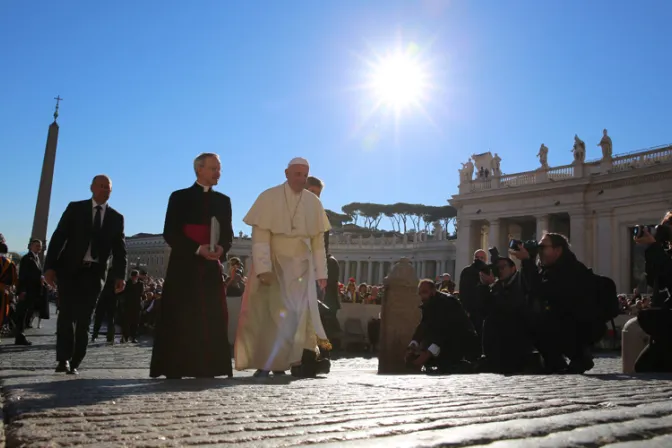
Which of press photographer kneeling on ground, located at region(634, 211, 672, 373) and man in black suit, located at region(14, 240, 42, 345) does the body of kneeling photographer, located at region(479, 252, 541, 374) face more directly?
the man in black suit

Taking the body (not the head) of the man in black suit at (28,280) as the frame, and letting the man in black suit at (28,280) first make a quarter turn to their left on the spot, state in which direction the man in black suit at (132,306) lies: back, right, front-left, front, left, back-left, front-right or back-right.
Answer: front

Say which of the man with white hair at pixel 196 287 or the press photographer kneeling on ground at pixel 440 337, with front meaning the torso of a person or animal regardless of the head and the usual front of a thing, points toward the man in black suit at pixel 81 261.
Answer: the press photographer kneeling on ground

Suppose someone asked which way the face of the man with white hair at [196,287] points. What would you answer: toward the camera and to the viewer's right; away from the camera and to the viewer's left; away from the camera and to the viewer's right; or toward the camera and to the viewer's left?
toward the camera and to the viewer's right

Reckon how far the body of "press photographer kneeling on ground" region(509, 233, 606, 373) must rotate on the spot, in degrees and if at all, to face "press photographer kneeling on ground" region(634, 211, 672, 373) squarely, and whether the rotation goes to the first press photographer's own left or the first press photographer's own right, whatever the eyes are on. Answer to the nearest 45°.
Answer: approximately 135° to the first press photographer's own left

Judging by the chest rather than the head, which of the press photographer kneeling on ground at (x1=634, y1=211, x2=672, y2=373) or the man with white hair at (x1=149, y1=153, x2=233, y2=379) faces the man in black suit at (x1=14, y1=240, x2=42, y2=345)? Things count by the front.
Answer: the press photographer kneeling on ground

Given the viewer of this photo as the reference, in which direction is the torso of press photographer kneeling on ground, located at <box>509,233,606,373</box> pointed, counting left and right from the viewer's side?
facing to the left of the viewer

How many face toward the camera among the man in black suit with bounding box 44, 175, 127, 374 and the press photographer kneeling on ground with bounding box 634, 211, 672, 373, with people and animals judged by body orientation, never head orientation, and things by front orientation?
1

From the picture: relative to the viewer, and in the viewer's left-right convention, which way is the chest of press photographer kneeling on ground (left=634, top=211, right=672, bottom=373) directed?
facing to the left of the viewer

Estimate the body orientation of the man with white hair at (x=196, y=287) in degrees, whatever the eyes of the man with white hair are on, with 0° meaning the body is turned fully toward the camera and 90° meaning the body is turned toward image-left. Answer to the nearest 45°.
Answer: approximately 315°
